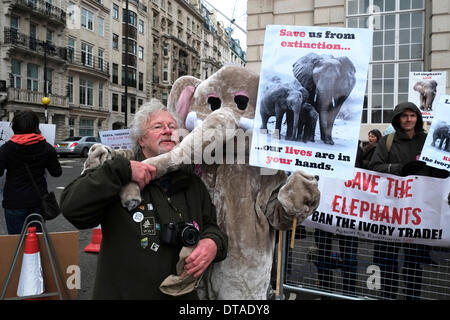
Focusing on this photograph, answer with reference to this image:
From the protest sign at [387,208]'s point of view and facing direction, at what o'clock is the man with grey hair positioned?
The man with grey hair is roughly at 1 o'clock from the protest sign.

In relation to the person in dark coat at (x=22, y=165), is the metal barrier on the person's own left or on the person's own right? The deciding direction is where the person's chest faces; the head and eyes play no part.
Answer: on the person's own right

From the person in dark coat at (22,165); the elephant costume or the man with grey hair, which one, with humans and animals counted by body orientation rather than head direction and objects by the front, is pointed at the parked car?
the person in dark coat

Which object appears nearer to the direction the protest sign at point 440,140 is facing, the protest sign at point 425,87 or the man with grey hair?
the man with grey hair

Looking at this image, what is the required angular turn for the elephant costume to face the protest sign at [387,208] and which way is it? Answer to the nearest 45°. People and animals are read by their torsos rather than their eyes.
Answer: approximately 135° to its left

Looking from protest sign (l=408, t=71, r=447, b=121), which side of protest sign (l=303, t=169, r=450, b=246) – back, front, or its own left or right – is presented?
back

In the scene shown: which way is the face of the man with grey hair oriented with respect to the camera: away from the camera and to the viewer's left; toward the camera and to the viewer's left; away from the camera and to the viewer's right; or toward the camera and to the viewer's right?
toward the camera and to the viewer's right

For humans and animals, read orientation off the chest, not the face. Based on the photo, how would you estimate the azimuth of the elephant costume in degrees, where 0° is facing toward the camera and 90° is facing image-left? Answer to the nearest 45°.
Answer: approximately 0°

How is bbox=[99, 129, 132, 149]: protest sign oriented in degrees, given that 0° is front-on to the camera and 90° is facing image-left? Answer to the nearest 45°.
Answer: approximately 0°
